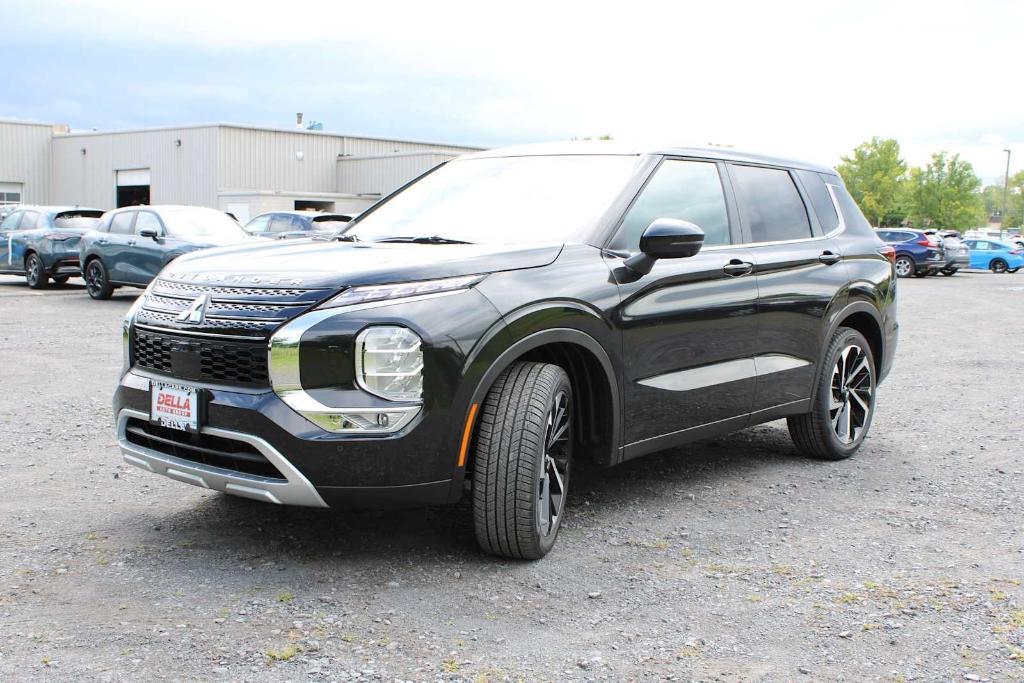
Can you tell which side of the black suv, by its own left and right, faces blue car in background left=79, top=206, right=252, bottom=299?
right

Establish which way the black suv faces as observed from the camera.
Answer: facing the viewer and to the left of the viewer

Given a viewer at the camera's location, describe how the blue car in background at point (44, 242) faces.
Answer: facing away from the viewer and to the left of the viewer

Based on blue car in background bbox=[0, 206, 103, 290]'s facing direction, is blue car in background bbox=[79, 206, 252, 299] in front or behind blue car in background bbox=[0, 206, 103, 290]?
behind

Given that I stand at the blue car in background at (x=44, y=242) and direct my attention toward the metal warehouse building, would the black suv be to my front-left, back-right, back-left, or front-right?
back-right

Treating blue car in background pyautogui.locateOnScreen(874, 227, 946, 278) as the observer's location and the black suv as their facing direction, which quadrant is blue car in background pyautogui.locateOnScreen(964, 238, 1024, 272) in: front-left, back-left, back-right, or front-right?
back-left

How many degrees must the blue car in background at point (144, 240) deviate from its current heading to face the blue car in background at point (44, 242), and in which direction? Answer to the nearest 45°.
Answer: approximately 180°

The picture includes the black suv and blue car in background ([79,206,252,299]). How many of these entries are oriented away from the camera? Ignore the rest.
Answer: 0

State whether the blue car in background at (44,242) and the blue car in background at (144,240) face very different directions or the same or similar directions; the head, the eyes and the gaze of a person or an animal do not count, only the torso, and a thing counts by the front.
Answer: very different directions

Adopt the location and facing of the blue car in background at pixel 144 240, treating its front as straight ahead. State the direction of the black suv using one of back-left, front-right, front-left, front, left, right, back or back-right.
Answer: front-right

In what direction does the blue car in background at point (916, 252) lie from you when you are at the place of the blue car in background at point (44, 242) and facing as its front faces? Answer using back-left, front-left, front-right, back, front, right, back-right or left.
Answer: back-right

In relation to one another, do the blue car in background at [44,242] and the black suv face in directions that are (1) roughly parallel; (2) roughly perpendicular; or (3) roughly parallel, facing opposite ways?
roughly perpendicular

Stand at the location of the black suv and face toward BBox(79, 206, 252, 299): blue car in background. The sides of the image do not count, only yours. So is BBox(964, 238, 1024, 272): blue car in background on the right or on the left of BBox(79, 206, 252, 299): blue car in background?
right

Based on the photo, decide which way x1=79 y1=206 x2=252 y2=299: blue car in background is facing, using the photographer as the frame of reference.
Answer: facing the viewer and to the right of the viewer

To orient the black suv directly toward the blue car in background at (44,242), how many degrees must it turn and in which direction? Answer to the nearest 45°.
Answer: approximately 90° to its right

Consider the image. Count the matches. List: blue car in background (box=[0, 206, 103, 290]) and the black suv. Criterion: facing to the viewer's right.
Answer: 0
